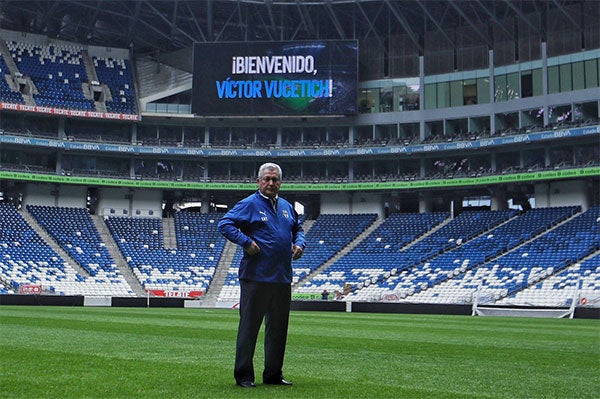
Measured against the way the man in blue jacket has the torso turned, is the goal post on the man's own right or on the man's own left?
on the man's own left

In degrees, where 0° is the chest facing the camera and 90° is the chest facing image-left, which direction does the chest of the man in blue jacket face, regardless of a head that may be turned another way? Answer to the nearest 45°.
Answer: approximately 315°
